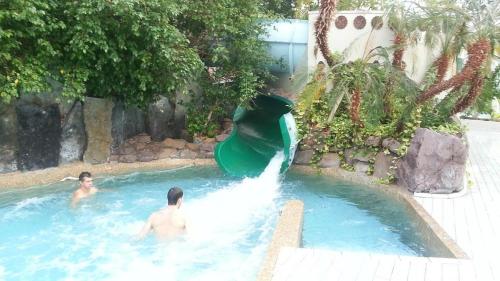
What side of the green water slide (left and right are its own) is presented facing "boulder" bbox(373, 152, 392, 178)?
left

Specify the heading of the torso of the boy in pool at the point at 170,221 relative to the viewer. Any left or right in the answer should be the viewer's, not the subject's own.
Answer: facing away from the viewer and to the right of the viewer

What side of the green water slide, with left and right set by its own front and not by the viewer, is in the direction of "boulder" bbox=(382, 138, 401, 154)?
left

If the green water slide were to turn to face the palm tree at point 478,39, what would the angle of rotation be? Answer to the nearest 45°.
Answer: approximately 90° to its left

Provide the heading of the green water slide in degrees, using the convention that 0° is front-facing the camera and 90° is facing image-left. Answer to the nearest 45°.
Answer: approximately 45°

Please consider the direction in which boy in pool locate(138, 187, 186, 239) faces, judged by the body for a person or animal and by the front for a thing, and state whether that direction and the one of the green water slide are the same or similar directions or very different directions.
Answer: very different directions

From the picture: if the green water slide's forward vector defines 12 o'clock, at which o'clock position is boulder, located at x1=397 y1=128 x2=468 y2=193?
The boulder is roughly at 9 o'clock from the green water slide.

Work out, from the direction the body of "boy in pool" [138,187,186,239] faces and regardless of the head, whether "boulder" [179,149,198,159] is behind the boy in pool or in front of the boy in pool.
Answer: in front

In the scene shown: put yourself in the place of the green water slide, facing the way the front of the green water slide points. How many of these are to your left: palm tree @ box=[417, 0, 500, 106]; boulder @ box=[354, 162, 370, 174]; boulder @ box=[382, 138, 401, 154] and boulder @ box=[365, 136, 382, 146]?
4

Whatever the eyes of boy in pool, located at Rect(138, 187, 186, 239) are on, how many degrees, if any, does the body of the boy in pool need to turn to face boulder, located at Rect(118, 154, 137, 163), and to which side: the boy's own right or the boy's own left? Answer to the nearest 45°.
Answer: approximately 45° to the boy's own left

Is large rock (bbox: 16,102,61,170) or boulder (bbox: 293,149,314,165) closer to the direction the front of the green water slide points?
the large rock
